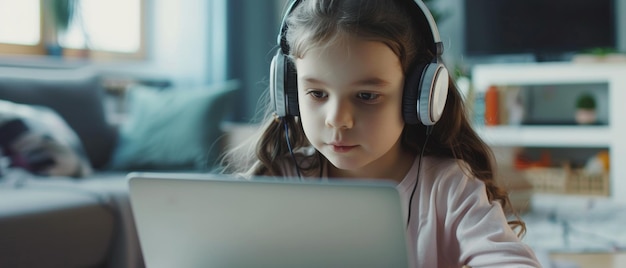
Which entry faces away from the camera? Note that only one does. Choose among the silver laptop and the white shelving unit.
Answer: the silver laptop

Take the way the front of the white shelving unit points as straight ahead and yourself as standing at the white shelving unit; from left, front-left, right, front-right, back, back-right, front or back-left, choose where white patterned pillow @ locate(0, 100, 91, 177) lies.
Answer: front-right

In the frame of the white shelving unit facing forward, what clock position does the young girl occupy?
The young girl is roughly at 12 o'clock from the white shelving unit.

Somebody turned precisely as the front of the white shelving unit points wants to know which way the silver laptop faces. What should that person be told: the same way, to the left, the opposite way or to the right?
the opposite way

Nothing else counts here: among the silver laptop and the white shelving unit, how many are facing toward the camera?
1

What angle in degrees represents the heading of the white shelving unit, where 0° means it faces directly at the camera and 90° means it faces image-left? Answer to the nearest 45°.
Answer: approximately 0°

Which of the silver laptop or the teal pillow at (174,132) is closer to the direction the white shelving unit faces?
the silver laptop

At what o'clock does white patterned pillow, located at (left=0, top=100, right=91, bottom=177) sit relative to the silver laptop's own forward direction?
The white patterned pillow is roughly at 11 o'clock from the silver laptop.

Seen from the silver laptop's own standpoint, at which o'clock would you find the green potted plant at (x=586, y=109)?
The green potted plant is roughly at 1 o'clock from the silver laptop.

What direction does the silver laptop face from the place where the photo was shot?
facing away from the viewer
